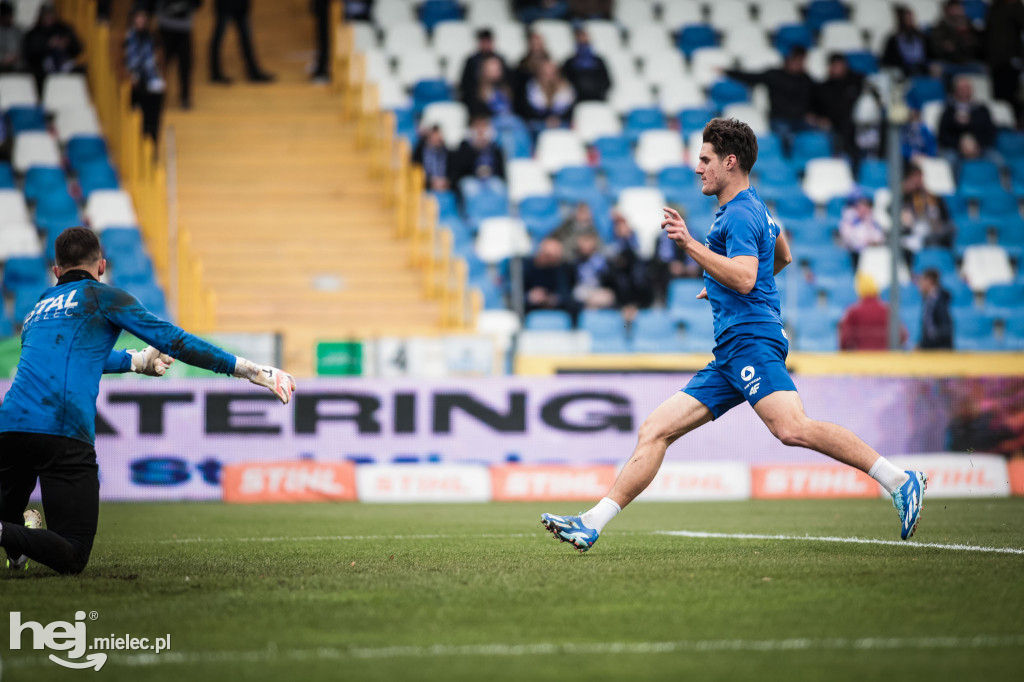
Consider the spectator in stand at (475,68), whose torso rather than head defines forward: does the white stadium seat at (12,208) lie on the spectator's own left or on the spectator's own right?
on the spectator's own right

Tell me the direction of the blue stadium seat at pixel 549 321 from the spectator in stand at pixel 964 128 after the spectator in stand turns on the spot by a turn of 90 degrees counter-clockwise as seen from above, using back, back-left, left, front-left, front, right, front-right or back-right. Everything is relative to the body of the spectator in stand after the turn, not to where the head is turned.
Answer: back-right

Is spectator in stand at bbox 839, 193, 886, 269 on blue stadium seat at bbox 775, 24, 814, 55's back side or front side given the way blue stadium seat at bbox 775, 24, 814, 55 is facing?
on the front side

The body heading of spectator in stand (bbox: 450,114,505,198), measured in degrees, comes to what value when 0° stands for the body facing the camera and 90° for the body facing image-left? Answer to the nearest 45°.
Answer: approximately 0°

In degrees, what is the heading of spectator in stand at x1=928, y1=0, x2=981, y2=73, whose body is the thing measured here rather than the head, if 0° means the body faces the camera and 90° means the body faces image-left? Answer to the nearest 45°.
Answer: approximately 0°

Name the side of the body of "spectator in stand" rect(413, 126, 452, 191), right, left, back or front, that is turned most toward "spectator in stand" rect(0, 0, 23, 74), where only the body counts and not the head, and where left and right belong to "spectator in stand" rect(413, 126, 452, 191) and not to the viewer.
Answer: right

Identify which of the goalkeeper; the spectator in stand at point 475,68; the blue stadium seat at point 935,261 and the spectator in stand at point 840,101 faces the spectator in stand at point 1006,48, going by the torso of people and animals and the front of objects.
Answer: the goalkeeper
